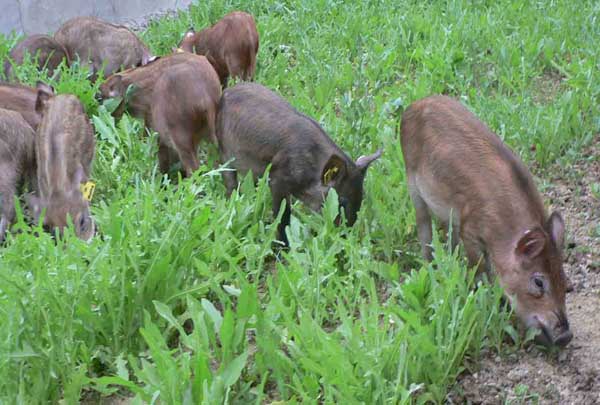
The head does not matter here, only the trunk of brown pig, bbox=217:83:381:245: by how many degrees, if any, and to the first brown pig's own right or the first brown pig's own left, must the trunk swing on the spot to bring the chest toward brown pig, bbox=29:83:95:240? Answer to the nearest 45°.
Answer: approximately 135° to the first brown pig's own right

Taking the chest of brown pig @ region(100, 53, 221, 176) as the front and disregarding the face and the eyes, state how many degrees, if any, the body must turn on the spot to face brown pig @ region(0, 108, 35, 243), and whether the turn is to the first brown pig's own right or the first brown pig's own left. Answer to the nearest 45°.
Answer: approximately 45° to the first brown pig's own left

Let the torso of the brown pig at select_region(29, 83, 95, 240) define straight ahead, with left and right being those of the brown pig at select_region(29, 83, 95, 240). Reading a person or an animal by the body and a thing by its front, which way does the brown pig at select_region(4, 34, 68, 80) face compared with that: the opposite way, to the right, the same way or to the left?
to the right

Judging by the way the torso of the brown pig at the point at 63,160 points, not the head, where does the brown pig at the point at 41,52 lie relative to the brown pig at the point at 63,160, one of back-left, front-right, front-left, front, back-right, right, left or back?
back

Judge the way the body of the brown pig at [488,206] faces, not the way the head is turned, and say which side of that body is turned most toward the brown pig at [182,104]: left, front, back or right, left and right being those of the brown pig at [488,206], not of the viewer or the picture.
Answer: back

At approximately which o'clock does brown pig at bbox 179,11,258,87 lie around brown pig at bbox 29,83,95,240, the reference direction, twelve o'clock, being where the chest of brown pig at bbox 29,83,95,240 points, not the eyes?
brown pig at bbox 179,11,258,87 is roughly at 7 o'clock from brown pig at bbox 29,83,95,240.

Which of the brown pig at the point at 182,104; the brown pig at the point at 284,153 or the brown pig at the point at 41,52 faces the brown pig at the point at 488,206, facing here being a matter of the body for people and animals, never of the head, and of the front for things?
the brown pig at the point at 284,153

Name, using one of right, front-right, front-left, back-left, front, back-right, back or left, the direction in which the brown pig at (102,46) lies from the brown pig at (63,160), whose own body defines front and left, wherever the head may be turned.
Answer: back

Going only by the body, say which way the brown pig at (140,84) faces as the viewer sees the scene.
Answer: to the viewer's left

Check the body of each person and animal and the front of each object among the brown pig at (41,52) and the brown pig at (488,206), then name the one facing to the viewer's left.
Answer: the brown pig at (41,52)
